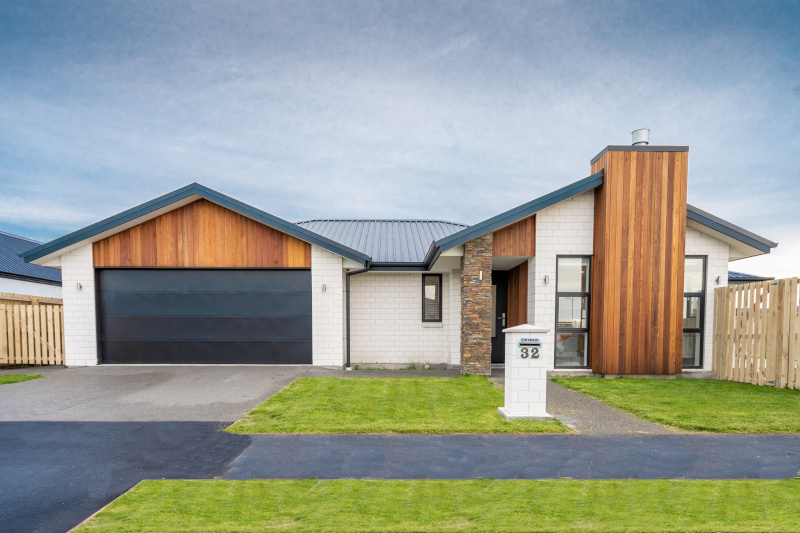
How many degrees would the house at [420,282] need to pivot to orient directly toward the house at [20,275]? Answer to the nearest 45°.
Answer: approximately 135° to its right

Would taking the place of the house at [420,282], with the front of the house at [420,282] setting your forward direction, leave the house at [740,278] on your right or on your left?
on your left

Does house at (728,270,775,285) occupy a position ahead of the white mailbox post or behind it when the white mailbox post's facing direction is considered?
behind

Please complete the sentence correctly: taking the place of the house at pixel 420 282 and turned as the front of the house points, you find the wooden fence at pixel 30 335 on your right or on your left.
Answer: on your right

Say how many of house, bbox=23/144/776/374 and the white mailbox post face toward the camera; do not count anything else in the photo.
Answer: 2

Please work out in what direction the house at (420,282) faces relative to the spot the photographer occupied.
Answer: facing the viewer

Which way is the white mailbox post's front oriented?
toward the camera

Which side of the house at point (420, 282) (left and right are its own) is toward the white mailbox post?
front

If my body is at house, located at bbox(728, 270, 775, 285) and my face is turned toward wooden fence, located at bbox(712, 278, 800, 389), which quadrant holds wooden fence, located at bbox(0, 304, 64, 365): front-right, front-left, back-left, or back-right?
front-right
